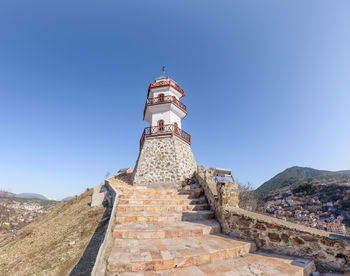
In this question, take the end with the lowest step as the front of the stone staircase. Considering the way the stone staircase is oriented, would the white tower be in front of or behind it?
behind

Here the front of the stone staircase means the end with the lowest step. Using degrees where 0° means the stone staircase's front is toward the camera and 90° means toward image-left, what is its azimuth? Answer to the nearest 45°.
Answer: approximately 0°
